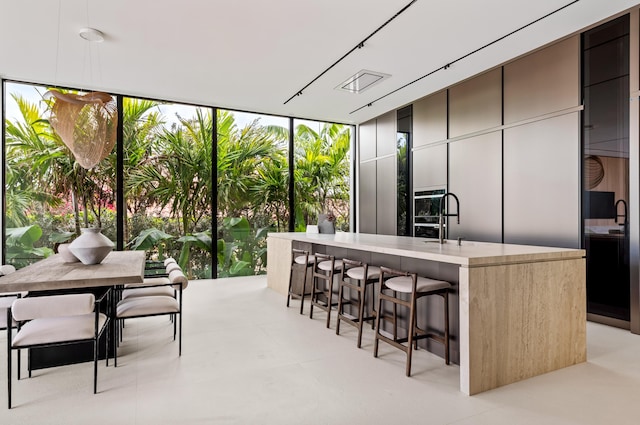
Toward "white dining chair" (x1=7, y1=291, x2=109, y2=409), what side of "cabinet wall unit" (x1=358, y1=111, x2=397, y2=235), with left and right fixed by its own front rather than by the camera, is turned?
front

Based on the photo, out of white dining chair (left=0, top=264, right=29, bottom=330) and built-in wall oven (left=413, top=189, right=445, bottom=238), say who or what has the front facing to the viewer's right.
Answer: the white dining chair

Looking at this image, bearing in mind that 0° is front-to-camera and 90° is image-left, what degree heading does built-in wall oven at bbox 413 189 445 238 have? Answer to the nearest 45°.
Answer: approximately 45°

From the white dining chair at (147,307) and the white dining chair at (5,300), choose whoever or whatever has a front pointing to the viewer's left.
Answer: the white dining chair at (147,307)

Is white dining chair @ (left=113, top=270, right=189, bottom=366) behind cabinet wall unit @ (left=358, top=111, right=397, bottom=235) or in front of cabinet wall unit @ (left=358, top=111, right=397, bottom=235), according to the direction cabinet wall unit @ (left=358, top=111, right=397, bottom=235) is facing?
in front

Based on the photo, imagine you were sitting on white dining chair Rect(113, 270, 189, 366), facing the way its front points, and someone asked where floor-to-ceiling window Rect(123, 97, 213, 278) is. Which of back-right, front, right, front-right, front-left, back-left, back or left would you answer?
right

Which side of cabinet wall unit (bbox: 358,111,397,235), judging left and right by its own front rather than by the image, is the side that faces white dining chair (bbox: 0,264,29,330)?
front

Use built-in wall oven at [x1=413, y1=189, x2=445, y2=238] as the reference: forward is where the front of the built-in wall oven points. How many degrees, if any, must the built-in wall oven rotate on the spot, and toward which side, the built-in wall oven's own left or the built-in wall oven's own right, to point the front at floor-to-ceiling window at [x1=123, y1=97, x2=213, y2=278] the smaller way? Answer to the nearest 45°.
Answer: approximately 45° to the built-in wall oven's own right

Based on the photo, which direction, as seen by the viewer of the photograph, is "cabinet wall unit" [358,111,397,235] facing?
facing the viewer and to the left of the viewer

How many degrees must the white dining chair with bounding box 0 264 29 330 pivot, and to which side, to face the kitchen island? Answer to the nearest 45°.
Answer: approximately 45° to its right

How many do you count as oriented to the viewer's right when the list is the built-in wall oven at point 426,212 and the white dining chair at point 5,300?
1

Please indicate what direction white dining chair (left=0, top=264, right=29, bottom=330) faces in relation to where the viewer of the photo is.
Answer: facing to the right of the viewer

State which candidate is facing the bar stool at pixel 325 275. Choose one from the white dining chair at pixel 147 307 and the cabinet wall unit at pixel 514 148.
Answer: the cabinet wall unit

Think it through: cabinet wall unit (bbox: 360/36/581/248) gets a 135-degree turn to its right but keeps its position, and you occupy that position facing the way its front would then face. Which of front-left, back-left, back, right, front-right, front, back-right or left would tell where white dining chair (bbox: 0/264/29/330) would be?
back-left

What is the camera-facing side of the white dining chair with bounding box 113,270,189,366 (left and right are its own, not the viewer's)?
left

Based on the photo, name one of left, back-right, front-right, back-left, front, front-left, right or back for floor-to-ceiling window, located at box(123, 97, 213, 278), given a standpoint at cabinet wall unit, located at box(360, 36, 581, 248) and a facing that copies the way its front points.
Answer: front-right

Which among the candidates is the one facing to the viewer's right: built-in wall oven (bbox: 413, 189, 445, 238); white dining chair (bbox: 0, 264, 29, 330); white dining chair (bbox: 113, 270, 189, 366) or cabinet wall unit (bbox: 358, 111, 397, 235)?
white dining chair (bbox: 0, 264, 29, 330)

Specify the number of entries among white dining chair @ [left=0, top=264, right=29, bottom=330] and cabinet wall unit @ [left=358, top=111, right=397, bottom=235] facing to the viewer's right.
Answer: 1

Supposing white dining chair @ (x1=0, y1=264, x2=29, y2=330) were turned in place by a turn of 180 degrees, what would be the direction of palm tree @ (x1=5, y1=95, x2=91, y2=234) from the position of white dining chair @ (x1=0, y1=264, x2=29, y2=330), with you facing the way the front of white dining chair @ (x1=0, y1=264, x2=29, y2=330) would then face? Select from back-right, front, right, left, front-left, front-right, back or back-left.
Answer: right
